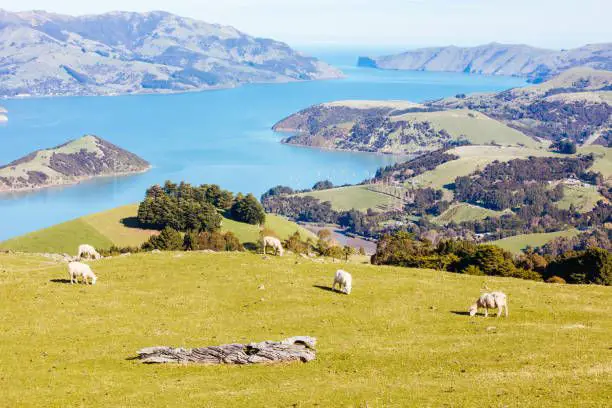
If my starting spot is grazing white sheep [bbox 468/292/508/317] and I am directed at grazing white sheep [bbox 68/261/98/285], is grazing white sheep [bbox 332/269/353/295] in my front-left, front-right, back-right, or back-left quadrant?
front-right

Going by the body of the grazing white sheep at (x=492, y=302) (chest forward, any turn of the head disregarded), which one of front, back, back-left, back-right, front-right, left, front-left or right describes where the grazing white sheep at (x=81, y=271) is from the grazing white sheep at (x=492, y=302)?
front

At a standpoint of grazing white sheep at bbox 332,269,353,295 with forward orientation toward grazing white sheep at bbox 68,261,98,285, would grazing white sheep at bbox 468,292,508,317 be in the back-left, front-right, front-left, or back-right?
back-left

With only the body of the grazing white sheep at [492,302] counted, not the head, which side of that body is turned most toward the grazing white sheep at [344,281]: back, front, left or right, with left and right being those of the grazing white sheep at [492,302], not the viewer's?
front

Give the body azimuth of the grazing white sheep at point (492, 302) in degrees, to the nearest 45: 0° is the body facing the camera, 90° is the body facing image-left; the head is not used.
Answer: approximately 90°
